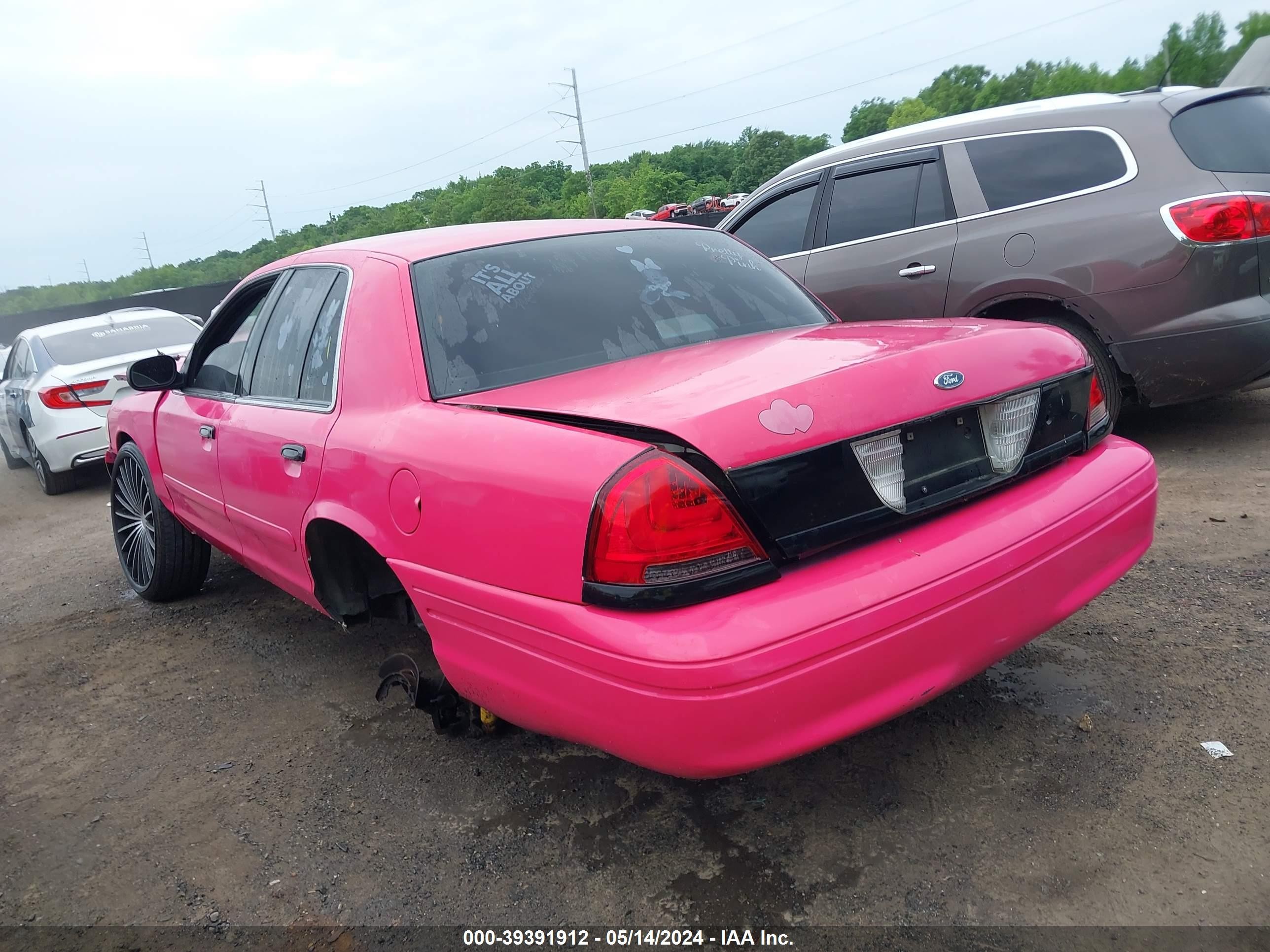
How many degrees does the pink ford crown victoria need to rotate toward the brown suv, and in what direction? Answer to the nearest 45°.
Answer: approximately 90° to its right

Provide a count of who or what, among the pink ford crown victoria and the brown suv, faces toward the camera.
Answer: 0

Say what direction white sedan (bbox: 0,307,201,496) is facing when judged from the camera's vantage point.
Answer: facing away from the viewer and to the left of the viewer

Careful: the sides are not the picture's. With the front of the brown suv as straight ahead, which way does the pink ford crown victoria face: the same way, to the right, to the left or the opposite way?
the same way

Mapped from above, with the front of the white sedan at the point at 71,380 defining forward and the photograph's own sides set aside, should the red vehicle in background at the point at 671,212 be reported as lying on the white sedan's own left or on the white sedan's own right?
on the white sedan's own right

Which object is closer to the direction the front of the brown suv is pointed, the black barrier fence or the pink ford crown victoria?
the black barrier fence

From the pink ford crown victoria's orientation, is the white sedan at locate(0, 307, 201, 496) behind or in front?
in front

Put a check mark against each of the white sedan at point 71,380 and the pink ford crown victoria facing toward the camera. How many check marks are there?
0

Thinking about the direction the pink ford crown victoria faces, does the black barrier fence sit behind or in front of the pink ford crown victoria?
in front

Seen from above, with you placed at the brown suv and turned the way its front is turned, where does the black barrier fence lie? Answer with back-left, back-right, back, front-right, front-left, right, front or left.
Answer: front

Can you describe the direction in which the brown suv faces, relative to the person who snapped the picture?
facing away from the viewer and to the left of the viewer

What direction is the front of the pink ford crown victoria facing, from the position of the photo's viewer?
facing away from the viewer and to the left of the viewer

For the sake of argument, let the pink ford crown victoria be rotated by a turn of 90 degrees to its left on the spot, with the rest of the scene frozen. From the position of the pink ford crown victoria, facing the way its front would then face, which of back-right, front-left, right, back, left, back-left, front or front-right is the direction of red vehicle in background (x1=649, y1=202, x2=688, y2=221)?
back-right
